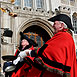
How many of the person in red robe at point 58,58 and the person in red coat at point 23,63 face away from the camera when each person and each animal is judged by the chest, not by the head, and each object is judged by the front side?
0

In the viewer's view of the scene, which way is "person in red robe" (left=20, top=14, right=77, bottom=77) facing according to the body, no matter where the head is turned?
to the viewer's left

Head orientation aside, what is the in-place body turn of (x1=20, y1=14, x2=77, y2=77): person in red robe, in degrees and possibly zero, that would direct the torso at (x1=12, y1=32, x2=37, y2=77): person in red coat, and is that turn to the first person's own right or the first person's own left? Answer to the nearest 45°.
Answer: approximately 45° to the first person's own right
